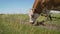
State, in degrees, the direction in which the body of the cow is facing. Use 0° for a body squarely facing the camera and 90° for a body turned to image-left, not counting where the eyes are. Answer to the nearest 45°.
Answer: approximately 90°
